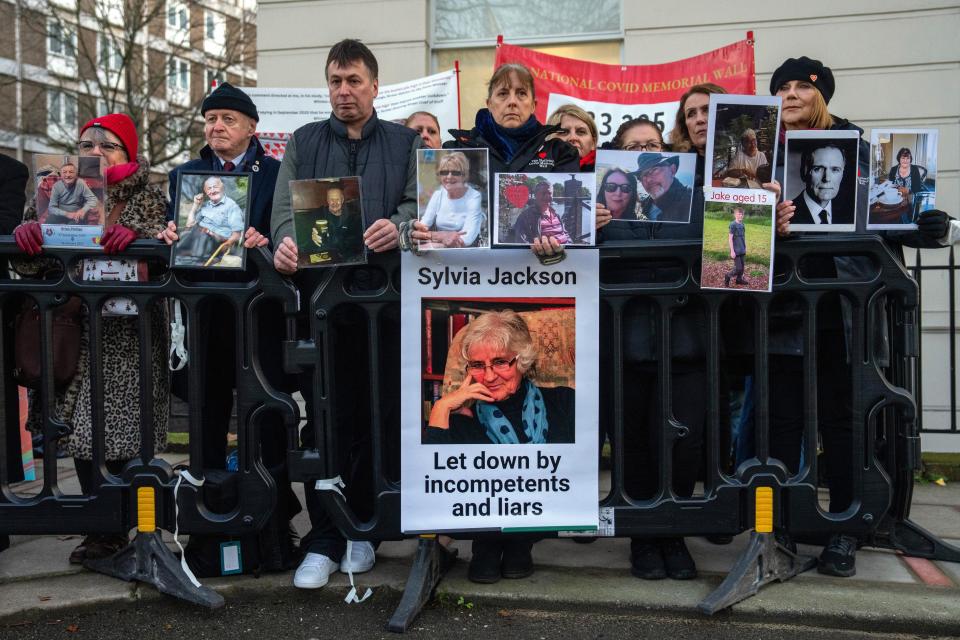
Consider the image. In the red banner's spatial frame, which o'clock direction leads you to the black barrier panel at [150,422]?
The black barrier panel is roughly at 1 o'clock from the red banner.

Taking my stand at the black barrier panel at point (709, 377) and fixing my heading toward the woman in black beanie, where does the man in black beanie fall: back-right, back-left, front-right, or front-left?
back-left

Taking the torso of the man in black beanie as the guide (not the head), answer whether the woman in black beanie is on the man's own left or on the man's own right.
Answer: on the man's own left

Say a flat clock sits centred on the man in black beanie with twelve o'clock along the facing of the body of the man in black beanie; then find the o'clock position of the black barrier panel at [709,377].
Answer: The black barrier panel is roughly at 10 o'clock from the man in black beanie.

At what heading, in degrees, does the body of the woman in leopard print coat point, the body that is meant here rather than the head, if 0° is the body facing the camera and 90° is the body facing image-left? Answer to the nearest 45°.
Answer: approximately 45°

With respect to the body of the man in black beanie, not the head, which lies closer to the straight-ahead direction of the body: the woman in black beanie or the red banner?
the woman in black beanie

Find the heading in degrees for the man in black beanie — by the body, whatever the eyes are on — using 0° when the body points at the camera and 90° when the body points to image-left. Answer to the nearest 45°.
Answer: approximately 0°

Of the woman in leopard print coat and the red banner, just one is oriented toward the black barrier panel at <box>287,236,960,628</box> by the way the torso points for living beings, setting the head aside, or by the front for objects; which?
the red banner

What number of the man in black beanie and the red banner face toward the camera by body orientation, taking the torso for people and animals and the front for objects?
2

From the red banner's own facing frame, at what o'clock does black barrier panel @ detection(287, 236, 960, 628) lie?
The black barrier panel is roughly at 12 o'clock from the red banner.
